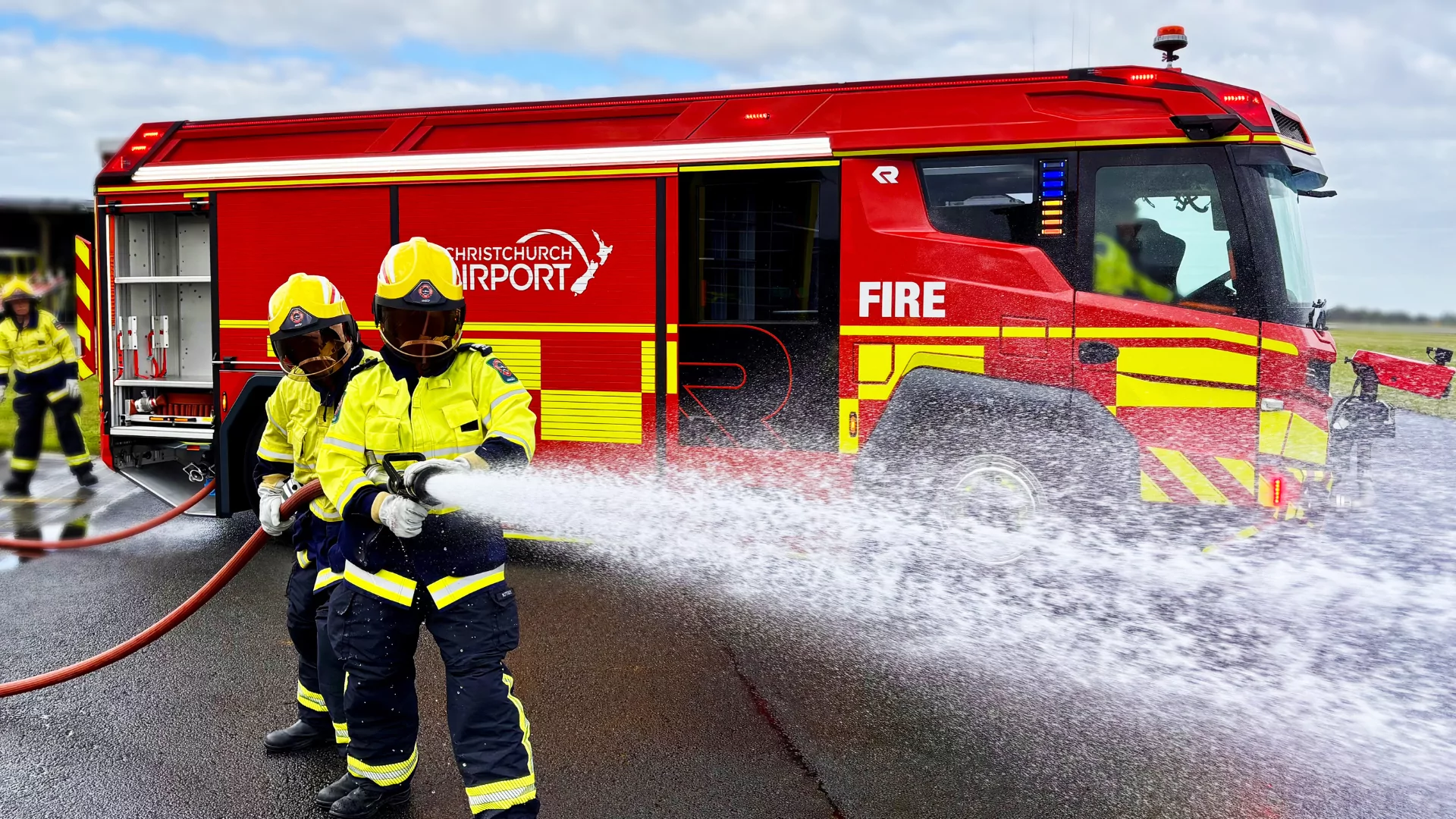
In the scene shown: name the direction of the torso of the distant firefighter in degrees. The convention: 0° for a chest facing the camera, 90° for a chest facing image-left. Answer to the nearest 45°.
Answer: approximately 0°

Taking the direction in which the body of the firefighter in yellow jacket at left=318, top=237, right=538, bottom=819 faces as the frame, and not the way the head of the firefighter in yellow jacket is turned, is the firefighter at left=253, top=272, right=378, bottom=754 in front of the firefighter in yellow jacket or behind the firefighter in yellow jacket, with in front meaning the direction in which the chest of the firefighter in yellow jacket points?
behind

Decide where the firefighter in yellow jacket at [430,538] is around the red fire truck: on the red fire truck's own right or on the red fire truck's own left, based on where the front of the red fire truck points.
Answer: on the red fire truck's own right

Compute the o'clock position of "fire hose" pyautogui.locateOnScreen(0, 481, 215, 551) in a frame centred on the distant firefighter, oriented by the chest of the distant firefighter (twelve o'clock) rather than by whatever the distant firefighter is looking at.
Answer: The fire hose is roughly at 12 o'clock from the distant firefighter.

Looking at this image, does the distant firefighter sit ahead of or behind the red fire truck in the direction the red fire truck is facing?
behind

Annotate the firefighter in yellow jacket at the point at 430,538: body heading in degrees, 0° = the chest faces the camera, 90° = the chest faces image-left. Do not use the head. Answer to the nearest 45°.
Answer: approximately 0°

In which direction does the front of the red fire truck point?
to the viewer's right

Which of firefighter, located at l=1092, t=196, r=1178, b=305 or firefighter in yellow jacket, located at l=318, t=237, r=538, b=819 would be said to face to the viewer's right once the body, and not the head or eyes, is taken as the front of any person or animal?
the firefighter

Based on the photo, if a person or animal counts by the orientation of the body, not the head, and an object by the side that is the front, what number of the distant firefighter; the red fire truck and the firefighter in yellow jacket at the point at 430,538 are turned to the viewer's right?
1

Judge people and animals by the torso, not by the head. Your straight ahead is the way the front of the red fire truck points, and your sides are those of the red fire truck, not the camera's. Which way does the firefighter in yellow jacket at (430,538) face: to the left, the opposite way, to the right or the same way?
to the right

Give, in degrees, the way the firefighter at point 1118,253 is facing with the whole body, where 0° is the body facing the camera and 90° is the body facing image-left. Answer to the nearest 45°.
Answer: approximately 270°
